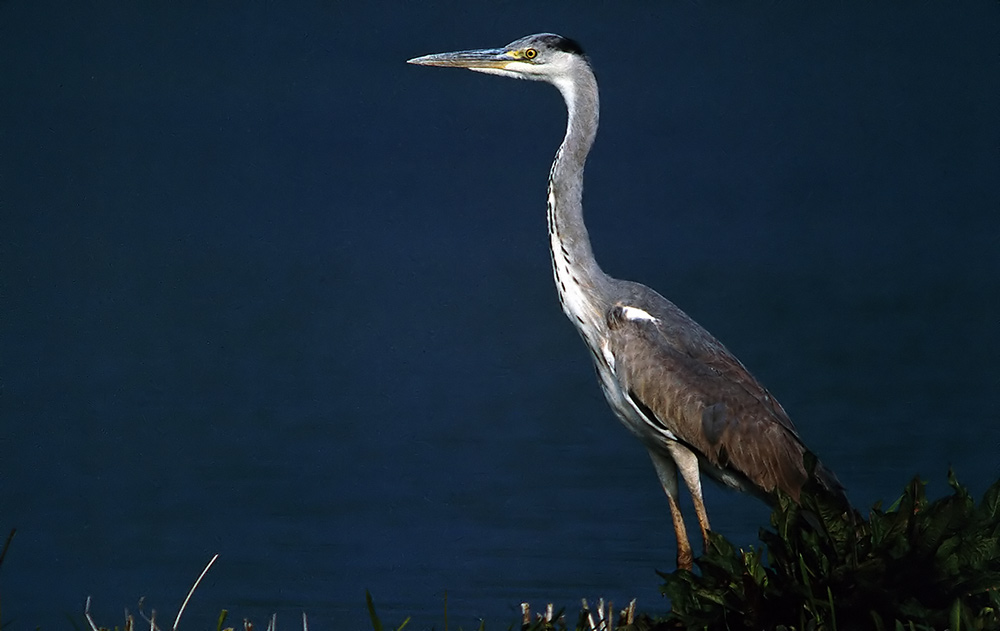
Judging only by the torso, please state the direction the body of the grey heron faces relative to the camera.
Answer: to the viewer's left
